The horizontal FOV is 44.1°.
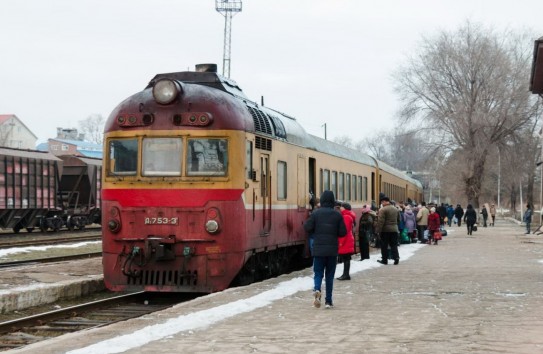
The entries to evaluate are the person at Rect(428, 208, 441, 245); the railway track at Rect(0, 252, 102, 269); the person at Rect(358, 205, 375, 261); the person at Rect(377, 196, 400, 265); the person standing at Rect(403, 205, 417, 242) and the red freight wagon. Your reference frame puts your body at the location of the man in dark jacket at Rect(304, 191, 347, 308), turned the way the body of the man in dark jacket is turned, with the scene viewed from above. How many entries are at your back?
0

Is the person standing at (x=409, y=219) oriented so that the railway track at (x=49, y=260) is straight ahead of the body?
no

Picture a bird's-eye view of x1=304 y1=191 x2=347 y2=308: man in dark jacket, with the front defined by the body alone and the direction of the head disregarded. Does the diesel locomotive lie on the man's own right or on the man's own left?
on the man's own left

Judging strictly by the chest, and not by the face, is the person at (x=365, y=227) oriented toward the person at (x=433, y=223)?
no

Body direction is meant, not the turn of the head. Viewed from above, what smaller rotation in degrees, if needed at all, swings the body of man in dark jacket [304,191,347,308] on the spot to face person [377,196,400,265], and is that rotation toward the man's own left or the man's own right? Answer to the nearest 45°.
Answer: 0° — they already face them

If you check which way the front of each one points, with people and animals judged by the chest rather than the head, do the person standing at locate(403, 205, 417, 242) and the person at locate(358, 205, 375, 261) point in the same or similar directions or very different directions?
same or similar directions

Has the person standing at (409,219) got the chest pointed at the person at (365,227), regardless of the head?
no

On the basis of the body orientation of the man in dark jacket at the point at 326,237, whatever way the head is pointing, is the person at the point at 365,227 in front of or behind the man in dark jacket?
in front

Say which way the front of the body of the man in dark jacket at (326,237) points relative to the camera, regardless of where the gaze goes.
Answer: away from the camera
